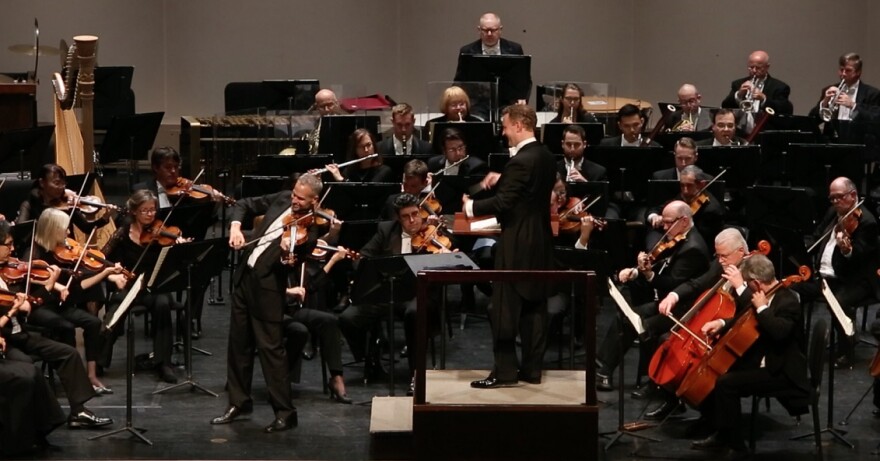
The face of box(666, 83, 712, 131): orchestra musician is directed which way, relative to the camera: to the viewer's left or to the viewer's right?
to the viewer's left

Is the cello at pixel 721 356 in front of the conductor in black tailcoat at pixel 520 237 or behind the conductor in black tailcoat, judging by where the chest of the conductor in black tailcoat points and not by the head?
behind

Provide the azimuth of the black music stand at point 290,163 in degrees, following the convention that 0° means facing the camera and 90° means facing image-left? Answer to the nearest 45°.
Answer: approximately 180°

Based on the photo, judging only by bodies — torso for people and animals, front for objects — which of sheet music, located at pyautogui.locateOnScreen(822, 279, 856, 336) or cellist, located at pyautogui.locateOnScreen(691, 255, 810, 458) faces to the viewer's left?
the cellist

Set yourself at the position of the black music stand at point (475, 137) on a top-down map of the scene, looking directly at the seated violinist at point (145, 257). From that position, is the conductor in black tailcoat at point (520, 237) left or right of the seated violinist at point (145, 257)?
left

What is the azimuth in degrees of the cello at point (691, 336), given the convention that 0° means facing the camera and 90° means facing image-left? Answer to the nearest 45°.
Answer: approximately 45°

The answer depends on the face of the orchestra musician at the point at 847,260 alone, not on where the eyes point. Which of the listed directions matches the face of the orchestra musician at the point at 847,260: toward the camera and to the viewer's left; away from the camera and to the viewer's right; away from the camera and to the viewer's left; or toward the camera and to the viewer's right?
toward the camera and to the viewer's left

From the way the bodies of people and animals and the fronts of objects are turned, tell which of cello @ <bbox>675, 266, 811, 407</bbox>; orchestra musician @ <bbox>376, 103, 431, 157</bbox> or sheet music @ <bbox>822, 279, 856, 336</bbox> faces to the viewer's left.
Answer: the cello

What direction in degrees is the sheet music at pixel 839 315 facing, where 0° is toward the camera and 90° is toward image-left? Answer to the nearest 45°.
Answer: approximately 270°

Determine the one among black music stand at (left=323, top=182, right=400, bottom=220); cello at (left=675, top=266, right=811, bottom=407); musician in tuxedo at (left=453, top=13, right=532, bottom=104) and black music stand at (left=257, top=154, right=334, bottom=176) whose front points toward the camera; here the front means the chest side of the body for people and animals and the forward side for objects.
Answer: the musician in tuxedo

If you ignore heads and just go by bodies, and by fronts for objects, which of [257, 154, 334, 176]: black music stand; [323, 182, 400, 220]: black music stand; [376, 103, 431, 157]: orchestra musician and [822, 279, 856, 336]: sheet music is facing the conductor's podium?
the orchestra musician

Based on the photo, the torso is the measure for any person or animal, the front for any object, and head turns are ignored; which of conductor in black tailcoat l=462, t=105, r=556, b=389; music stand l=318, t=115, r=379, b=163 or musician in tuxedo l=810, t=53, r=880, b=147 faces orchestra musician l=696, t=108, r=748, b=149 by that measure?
musician in tuxedo l=810, t=53, r=880, b=147

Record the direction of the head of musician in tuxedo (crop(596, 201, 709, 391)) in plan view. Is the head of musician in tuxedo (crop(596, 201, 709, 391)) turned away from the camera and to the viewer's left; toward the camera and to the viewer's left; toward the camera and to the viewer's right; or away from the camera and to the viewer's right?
toward the camera and to the viewer's left

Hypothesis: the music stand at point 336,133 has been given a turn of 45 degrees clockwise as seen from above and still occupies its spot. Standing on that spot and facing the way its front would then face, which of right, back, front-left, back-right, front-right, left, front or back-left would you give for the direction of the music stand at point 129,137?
back-left

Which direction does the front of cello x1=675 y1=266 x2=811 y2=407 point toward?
to the viewer's left

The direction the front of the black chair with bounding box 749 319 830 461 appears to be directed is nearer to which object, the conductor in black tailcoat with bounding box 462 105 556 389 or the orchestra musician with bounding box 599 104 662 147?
the conductor in black tailcoat

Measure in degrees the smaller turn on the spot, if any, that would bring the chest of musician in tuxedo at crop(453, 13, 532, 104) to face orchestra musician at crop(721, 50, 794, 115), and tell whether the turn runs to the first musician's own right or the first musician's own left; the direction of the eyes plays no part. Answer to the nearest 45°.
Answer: approximately 90° to the first musician's own left
